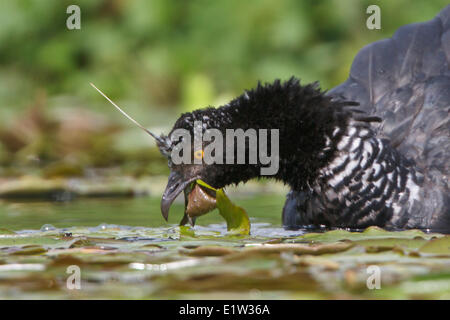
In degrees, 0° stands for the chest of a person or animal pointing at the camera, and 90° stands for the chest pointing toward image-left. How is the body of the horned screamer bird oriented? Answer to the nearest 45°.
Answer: approximately 90°
